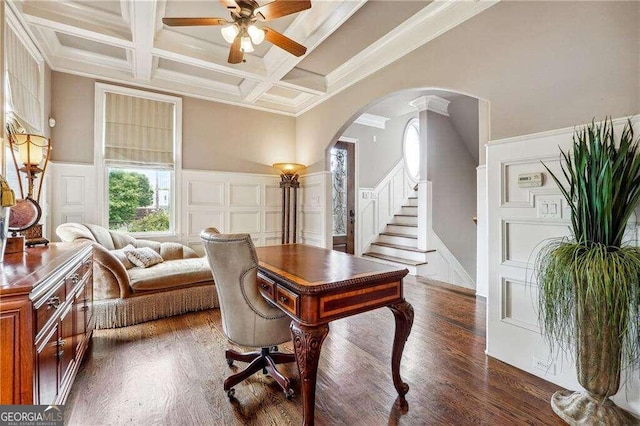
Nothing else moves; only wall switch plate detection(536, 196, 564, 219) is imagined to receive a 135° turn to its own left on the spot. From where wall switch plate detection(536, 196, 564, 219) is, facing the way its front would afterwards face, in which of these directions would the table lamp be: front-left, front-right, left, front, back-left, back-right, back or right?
back

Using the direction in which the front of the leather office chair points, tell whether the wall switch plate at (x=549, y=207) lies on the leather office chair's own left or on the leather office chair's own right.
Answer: on the leather office chair's own right

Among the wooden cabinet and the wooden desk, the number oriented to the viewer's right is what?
1

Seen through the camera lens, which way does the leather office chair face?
facing away from the viewer and to the right of the viewer

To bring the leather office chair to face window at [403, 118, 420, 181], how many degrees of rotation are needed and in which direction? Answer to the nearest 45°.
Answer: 0° — it already faces it

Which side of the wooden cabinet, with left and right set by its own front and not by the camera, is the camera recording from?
right

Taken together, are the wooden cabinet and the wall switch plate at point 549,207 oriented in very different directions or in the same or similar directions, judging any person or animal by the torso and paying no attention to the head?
very different directions

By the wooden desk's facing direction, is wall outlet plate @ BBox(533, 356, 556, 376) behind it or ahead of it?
behind

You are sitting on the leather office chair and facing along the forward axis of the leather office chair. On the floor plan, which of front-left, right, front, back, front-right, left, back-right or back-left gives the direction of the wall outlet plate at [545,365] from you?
front-right

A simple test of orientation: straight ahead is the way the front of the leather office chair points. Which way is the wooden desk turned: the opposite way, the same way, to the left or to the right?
the opposite way

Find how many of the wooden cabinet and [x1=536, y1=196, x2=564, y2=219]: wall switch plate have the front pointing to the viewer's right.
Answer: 1
